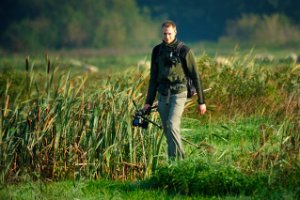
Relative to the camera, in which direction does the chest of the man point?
toward the camera
